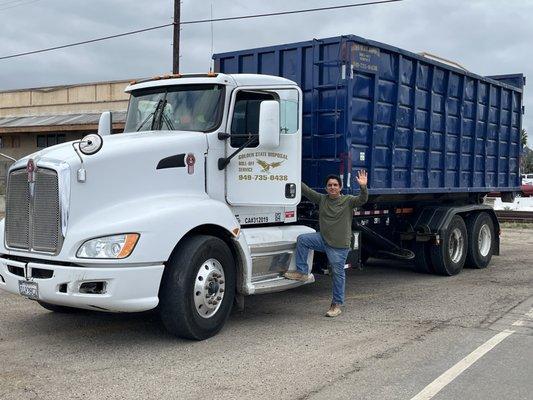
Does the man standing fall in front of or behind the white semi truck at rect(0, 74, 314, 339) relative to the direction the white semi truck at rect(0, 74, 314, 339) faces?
behind

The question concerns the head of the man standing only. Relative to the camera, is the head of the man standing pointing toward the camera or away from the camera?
toward the camera

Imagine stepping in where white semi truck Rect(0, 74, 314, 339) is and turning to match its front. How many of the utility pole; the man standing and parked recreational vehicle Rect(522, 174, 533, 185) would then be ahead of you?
0

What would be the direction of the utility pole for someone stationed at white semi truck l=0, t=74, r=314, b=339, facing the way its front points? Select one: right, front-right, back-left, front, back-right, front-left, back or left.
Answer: back-right

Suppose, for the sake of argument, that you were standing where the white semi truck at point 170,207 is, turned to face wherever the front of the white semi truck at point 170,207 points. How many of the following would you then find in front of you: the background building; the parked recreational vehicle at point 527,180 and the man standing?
0

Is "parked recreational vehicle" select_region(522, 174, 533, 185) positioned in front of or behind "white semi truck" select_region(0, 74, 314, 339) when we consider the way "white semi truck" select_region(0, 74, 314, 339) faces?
behind

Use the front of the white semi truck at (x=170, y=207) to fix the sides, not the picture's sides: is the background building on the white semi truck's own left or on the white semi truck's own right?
on the white semi truck's own right

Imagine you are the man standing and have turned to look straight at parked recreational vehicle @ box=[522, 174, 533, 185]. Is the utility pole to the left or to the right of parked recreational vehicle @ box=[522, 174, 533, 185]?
left

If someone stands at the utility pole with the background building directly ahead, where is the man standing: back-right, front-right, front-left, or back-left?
back-left
